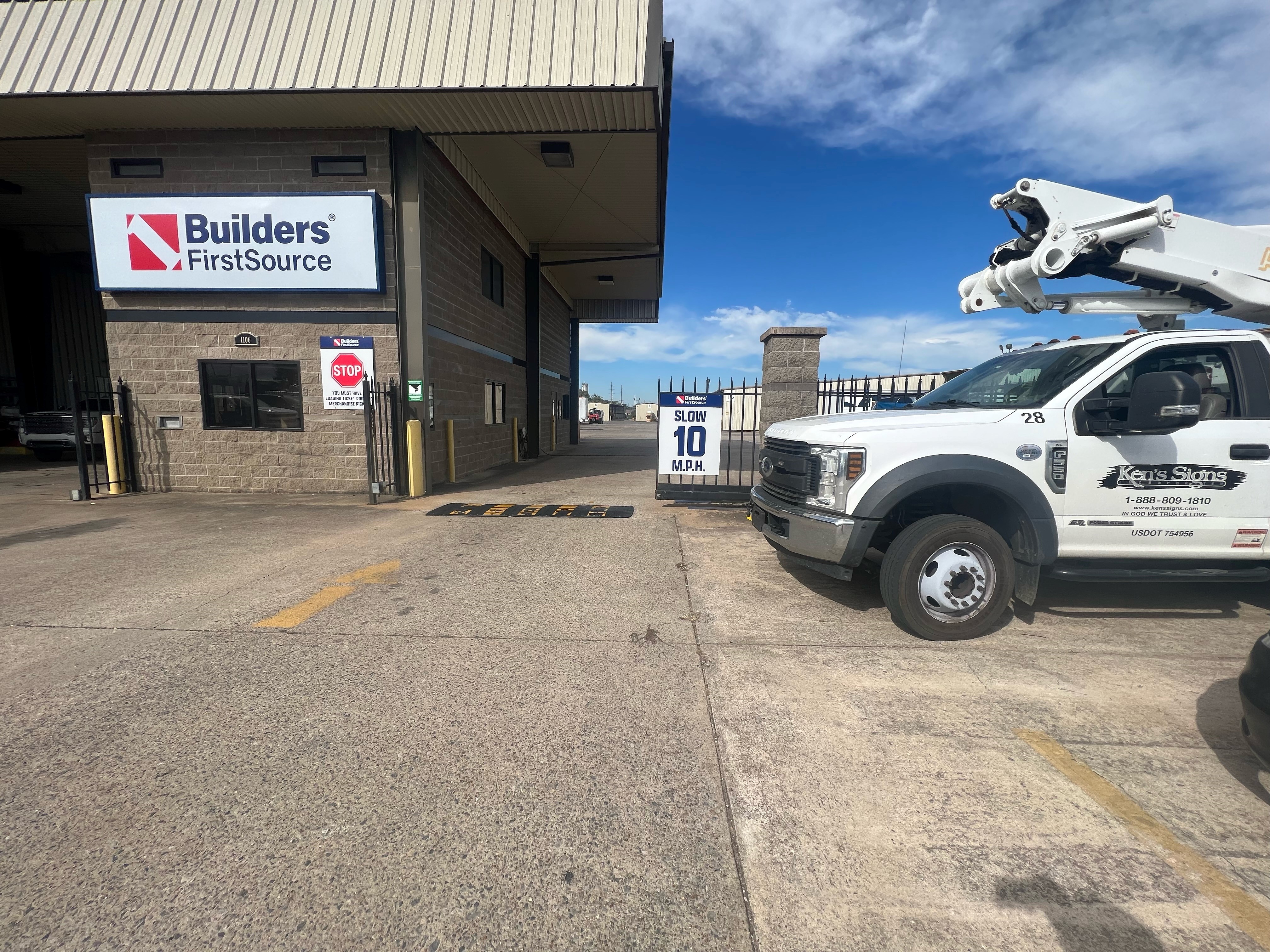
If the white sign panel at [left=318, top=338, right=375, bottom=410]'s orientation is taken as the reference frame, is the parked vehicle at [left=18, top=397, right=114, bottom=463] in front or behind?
behind

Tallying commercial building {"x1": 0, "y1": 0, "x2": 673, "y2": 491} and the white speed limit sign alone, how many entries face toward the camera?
2

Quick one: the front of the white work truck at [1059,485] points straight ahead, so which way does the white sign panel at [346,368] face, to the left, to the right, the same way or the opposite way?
to the left

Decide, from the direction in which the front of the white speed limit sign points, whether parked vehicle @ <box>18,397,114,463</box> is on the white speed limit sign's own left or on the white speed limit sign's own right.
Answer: on the white speed limit sign's own right

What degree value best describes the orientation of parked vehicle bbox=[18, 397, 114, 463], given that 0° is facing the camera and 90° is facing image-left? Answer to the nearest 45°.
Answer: approximately 45°

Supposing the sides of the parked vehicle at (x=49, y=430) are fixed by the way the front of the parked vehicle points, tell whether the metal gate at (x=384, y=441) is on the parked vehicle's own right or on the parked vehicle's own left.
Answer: on the parked vehicle's own left

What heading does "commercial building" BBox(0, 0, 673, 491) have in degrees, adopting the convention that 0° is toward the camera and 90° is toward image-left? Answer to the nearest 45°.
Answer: approximately 0°

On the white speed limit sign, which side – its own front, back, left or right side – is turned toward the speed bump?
right
